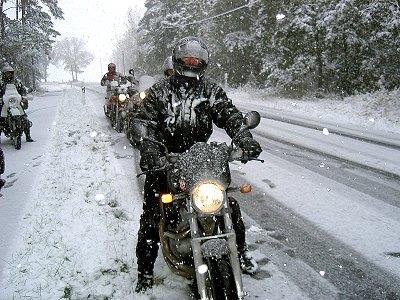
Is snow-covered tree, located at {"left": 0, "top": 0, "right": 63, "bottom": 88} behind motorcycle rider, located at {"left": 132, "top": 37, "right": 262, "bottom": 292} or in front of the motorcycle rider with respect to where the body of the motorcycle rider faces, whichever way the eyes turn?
behind

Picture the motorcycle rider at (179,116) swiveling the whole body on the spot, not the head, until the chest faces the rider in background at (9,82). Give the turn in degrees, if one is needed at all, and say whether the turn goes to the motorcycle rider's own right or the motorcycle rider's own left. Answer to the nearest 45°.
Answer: approximately 135° to the motorcycle rider's own right

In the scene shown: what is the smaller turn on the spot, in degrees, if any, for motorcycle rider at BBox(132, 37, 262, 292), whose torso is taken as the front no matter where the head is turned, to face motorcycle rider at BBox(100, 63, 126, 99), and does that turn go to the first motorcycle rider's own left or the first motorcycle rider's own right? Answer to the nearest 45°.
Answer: approximately 180°

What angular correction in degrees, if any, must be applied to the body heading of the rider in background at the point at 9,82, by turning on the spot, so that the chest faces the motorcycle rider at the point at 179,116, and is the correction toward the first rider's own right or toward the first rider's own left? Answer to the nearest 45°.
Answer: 0° — they already face them

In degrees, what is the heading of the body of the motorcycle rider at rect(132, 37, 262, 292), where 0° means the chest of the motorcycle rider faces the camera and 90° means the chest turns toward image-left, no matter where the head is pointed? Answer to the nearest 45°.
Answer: approximately 0°

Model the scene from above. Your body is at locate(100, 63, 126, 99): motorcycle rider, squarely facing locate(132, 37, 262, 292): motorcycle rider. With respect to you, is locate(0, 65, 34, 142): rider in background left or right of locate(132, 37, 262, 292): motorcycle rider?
right

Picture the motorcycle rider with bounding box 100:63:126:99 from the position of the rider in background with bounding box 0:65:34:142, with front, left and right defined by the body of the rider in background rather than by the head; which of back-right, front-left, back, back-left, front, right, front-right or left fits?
back-left

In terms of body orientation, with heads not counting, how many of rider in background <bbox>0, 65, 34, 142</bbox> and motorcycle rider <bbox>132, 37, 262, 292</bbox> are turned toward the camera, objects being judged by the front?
2

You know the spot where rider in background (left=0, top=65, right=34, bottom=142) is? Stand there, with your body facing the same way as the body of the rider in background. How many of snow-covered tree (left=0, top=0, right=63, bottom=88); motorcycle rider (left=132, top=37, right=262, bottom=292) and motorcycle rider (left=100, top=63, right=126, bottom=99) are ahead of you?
1

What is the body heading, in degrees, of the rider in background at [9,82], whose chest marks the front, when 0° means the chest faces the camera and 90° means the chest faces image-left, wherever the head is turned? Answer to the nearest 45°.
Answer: approximately 0°

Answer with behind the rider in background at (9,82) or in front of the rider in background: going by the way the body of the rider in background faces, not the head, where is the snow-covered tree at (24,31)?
behind
